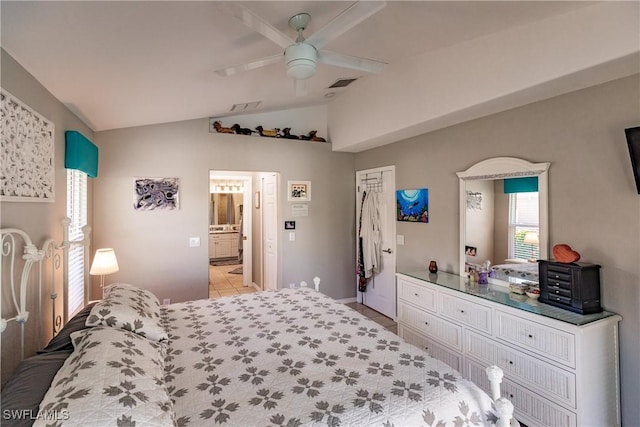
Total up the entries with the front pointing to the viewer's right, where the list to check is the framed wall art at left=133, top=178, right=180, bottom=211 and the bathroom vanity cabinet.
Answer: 0

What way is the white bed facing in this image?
to the viewer's right

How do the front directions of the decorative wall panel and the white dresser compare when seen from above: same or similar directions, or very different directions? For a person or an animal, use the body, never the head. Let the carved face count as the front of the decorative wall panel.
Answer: very different directions

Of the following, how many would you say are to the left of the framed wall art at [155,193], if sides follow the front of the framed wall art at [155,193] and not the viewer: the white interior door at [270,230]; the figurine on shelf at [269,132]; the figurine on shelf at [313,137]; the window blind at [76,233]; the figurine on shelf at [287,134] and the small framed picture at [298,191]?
5

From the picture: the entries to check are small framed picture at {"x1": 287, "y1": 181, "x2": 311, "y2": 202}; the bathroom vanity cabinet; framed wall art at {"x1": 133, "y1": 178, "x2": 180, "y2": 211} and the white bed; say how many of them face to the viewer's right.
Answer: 1

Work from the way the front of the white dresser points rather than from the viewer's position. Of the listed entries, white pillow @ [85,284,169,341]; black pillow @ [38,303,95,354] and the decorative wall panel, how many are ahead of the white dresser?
3

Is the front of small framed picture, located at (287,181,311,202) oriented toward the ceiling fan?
yes

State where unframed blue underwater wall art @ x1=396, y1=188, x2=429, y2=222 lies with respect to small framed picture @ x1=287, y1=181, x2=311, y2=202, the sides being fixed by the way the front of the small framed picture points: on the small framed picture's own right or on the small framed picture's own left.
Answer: on the small framed picture's own left

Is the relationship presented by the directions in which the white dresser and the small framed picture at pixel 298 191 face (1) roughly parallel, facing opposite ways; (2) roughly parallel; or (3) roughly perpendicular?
roughly perpendicular

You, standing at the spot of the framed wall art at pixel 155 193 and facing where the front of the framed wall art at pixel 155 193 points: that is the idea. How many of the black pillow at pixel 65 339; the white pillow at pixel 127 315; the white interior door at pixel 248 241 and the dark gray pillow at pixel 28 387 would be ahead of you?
3

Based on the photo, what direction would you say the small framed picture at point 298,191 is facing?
toward the camera

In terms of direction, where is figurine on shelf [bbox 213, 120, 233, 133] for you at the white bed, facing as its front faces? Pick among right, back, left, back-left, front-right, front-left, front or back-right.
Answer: left

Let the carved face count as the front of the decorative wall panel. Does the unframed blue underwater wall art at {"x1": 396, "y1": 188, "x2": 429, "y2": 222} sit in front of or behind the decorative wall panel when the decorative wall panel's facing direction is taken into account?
in front

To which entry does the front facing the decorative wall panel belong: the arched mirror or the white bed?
the arched mirror

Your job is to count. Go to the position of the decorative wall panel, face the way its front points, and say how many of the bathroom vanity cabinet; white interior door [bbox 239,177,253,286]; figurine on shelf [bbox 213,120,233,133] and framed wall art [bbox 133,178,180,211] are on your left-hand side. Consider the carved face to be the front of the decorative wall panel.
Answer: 4

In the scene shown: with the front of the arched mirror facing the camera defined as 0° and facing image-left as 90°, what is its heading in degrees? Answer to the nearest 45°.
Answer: approximately 45°

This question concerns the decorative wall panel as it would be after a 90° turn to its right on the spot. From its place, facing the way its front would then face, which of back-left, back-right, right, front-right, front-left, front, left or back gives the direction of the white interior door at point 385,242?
back-left

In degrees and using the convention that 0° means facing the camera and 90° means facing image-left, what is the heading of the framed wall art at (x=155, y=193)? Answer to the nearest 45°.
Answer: approximately 0°
